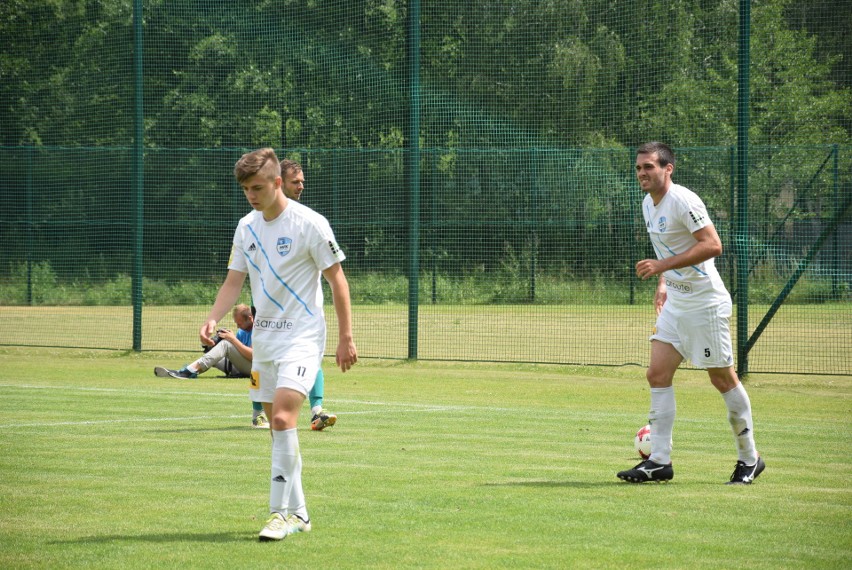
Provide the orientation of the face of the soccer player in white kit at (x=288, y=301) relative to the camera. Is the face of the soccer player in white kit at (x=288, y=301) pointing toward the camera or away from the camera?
toward the camera

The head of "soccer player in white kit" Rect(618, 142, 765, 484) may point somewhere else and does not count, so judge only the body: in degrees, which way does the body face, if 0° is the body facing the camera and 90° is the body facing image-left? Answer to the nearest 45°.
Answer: approximately 45°

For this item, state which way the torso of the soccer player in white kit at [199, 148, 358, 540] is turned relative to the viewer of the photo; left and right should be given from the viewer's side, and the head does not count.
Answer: facing the viewer and to the left of the viewer

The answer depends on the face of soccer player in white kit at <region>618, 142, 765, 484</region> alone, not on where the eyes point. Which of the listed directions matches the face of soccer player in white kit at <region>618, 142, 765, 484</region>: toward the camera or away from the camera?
toward the camera

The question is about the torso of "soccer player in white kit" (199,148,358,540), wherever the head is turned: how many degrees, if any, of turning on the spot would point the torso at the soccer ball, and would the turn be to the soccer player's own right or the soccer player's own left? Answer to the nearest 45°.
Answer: approximately 180°
